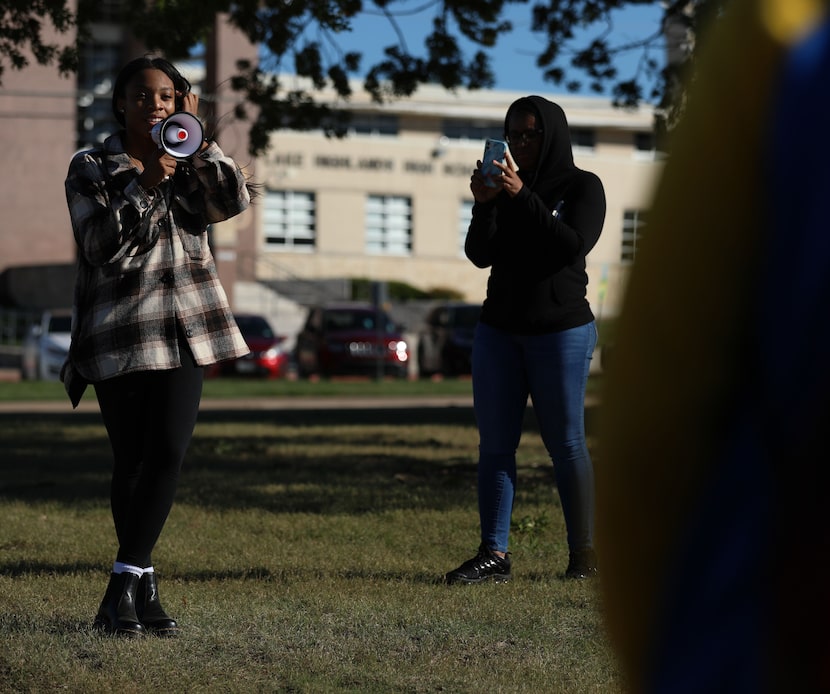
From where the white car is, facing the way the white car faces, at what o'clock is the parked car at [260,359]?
The parked car is roughly at 10 o'clock from the white car.

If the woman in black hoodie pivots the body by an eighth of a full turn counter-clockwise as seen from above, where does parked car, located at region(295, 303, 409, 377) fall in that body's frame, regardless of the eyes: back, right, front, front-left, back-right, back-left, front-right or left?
back

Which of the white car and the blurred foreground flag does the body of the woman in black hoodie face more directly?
the blurred foreground flag

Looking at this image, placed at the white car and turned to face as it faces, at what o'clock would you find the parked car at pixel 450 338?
The parked car is roughly at 10 o'clock from the white car.

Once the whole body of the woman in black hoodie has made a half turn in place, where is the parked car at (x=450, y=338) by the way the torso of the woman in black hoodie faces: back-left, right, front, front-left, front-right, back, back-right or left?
front-left

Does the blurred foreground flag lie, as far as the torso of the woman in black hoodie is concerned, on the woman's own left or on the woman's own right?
on the woman's own left

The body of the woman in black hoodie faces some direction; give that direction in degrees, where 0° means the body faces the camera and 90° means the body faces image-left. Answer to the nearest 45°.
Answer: approximately 45°

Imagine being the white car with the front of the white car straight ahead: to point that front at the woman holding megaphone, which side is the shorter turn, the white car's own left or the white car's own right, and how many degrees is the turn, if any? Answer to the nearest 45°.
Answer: approximately 45° to the white car's own right
